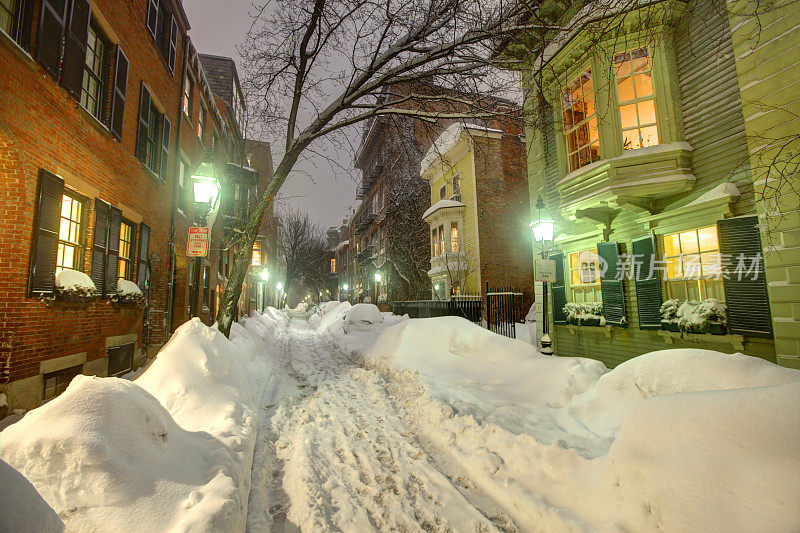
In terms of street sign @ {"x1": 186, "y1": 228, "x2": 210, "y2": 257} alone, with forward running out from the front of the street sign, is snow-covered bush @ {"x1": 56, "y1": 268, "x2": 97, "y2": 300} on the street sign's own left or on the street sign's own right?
on the street sign's own right

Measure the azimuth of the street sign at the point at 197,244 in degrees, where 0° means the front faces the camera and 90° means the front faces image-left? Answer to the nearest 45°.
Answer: approximately 0°

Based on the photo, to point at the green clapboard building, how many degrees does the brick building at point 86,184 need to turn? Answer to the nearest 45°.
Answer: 0° — it already faces it

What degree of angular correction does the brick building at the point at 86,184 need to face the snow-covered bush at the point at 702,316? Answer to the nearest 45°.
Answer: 0° — it already faces it

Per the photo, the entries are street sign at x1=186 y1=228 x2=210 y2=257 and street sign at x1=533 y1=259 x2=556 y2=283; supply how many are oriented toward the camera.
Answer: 2

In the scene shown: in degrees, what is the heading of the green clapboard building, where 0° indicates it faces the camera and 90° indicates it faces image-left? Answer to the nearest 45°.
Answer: approximately 45°
